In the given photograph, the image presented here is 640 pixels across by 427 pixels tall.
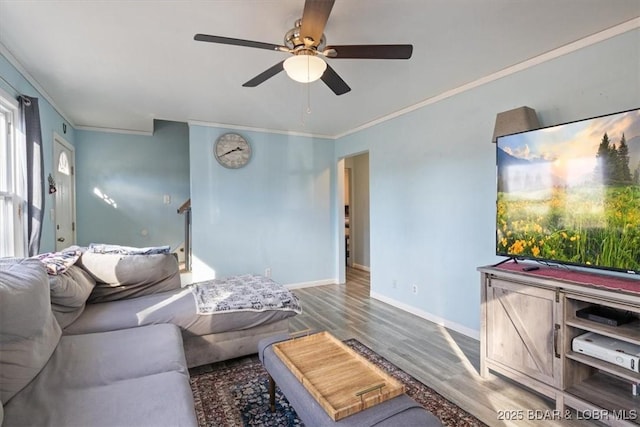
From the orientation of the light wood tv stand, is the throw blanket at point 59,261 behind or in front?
in front

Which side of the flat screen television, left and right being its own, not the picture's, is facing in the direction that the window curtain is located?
front

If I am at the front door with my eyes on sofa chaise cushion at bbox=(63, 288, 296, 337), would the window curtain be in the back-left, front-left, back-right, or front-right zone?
front-right

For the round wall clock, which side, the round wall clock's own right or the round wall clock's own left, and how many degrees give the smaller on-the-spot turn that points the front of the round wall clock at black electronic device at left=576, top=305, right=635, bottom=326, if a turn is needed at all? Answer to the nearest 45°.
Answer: approximately 45° to the round wall clock's own left

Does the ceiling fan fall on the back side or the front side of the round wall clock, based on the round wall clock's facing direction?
on the front side

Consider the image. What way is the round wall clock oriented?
toward the camera

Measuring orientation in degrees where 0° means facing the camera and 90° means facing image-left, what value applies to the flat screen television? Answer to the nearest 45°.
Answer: approximately 45°

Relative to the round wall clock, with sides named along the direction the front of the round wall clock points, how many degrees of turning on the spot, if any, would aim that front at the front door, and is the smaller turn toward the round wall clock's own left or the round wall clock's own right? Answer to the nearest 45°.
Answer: approximately 90° to the round wall clock's own right

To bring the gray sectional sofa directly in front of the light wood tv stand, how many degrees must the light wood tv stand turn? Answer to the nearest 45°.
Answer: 0° — it already faces it

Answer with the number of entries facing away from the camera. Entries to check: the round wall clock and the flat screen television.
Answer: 0

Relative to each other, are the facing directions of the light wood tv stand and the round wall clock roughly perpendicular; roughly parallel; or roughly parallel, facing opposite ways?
roughly perpendicular
